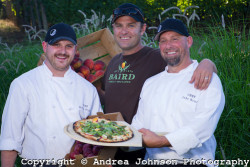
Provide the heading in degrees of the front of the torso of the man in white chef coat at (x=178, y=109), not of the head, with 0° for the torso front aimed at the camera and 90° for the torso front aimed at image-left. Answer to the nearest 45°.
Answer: approximately 45°

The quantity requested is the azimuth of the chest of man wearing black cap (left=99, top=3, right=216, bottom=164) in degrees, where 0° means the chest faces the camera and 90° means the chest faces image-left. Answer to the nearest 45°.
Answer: approximately 45°

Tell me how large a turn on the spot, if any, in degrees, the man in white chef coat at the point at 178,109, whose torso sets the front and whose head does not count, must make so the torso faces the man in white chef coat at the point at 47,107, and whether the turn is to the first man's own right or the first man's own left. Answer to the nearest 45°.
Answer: approximately 45° to the first man's own right

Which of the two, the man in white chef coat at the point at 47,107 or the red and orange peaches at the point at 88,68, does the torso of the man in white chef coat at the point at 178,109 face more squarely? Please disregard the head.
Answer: the man in white chef coat

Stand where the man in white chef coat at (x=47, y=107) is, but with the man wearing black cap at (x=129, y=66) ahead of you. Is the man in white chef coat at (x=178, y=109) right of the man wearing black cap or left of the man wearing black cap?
right

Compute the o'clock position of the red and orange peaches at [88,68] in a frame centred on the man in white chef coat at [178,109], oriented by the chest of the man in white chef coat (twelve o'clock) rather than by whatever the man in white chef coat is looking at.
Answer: The red and orange peaches is roughly at 3 o'clock from the man in white chef coat.

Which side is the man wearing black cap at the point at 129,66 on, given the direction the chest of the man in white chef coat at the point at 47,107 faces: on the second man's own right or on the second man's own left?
on the second man's own left

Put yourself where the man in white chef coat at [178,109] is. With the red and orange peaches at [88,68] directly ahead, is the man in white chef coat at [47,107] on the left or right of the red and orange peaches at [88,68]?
left
